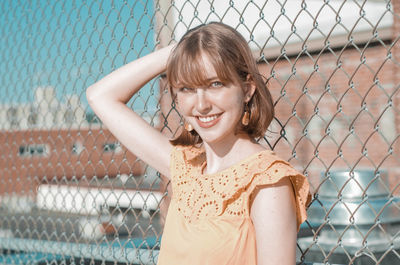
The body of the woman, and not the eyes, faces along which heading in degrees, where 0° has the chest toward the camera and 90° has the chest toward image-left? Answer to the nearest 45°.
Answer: approximately 45°
